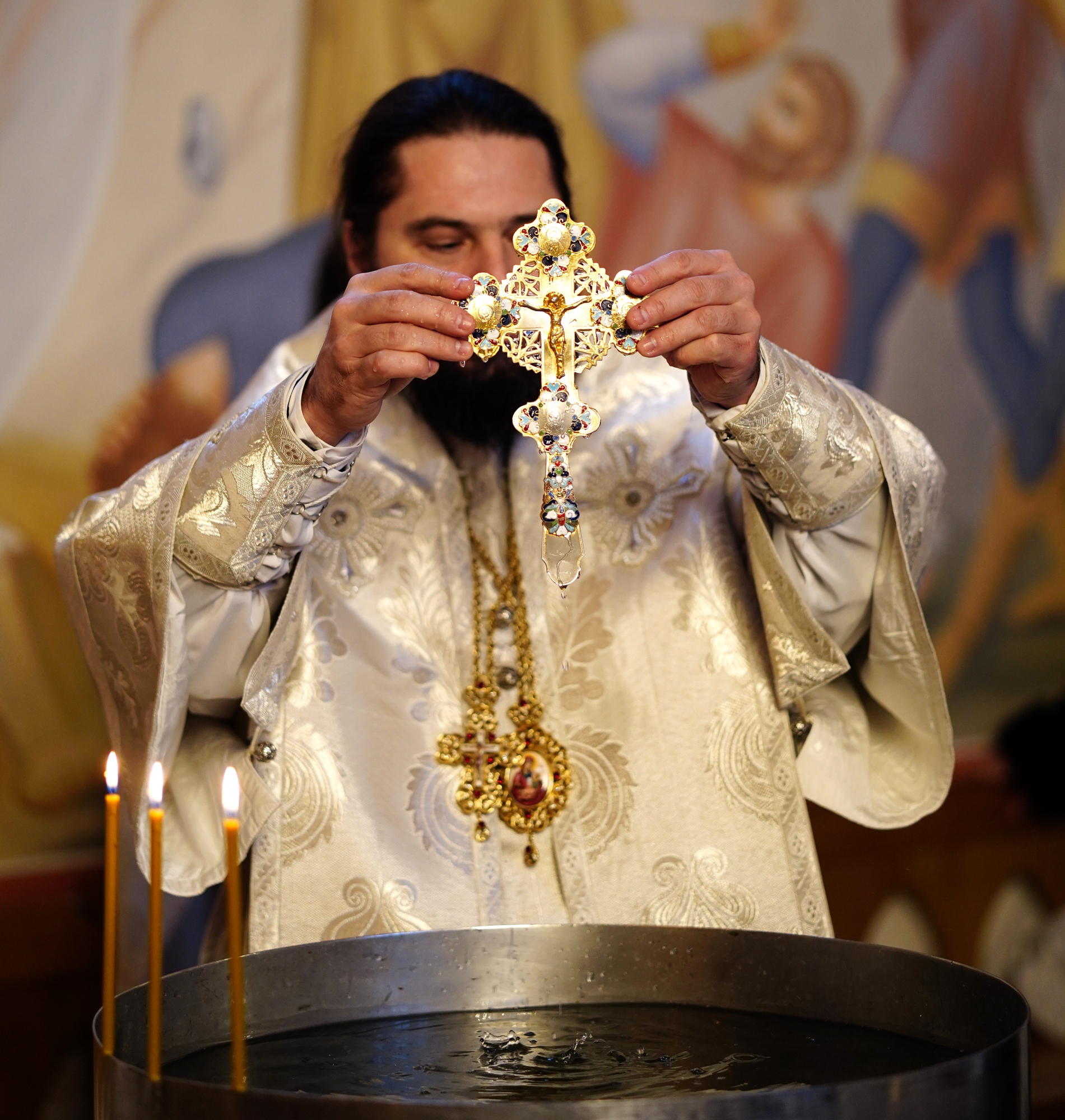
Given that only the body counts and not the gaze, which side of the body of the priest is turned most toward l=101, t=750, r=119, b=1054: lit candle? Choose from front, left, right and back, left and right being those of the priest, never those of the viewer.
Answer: front

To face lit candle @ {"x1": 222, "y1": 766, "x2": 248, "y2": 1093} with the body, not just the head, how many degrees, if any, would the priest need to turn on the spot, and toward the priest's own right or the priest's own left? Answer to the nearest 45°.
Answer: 0° — they already face it

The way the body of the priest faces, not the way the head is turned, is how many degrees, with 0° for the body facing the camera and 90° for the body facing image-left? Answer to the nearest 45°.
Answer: approximately 0°

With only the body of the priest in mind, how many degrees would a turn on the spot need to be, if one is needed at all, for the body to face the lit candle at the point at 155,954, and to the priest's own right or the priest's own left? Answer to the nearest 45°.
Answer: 0° — they already face it

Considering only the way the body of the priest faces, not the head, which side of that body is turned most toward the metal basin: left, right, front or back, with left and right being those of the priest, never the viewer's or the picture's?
front
